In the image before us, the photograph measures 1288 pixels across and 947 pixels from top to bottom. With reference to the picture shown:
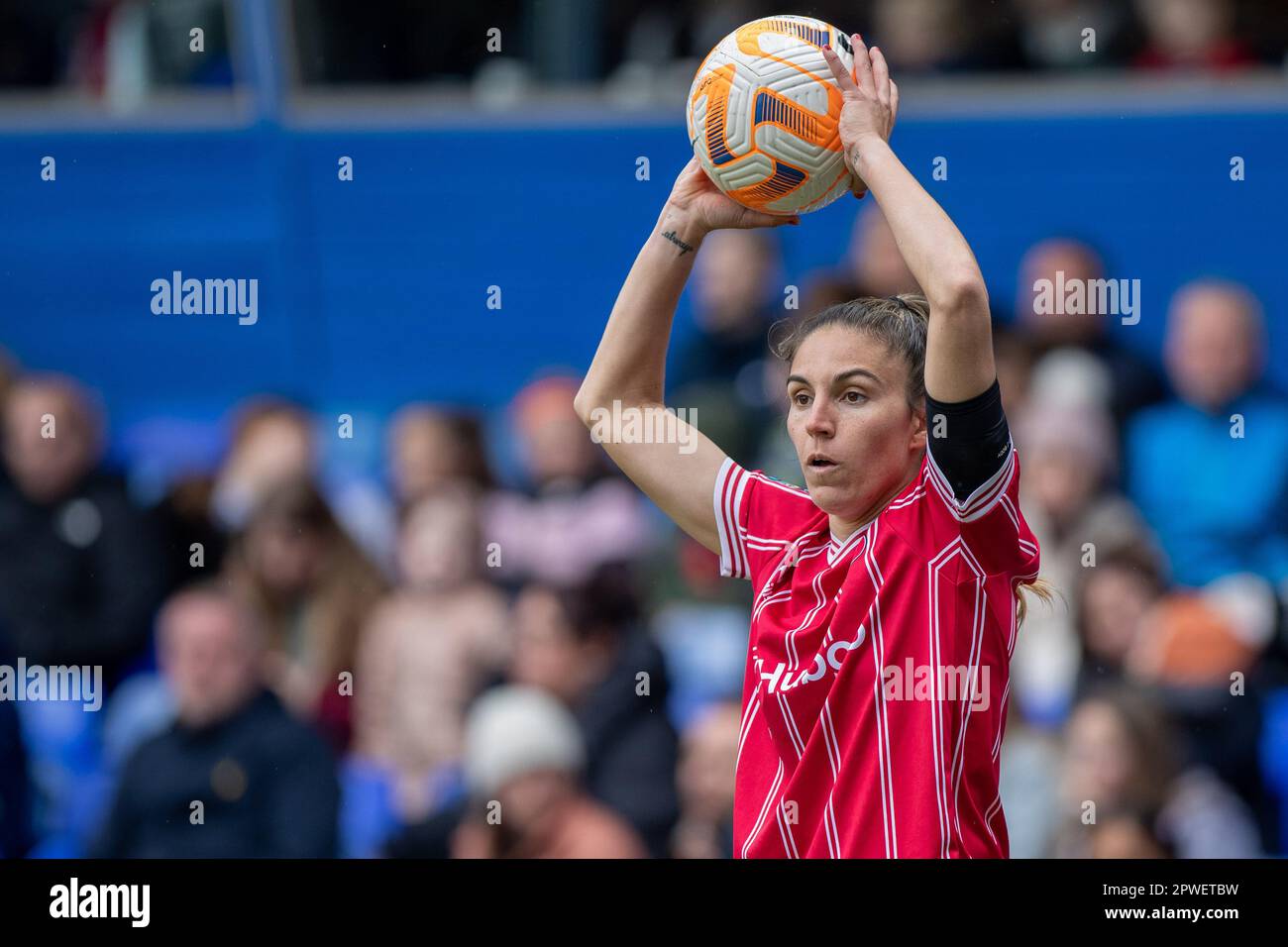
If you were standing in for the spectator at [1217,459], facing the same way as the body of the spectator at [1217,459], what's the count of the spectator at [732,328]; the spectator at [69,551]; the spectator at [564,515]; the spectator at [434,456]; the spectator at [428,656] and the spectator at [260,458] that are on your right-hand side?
6

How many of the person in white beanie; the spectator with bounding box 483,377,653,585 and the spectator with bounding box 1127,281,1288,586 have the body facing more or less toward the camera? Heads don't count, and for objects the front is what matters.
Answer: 3

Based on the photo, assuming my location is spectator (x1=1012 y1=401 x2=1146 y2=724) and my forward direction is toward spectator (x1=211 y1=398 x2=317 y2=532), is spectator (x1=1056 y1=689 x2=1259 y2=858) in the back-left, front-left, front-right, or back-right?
back-left

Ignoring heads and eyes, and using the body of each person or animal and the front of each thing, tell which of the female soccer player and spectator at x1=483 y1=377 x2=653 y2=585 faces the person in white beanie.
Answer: the spectator

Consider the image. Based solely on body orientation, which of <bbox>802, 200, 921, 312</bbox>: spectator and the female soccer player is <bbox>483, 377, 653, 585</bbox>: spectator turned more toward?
the female soccer player

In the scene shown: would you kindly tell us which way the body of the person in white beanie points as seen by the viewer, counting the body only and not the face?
toward the camera

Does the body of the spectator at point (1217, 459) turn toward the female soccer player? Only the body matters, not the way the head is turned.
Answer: yes

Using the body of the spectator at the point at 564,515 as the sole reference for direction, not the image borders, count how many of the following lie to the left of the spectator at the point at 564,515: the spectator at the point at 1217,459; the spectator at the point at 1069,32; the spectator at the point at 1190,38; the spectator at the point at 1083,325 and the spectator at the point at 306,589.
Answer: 4

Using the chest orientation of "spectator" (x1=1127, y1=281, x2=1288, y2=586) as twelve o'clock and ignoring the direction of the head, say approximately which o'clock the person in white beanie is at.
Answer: The person in white beanie is roughly at 2 o'clock from the spectator.
